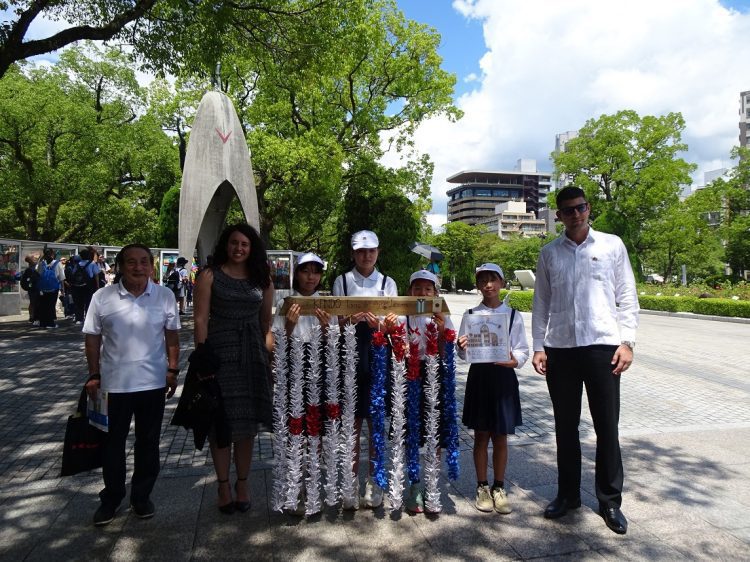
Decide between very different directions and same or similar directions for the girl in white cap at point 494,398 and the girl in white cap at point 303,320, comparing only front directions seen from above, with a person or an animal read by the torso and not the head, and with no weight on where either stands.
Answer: same or similar directions

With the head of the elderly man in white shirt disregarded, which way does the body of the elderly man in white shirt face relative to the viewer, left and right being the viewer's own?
facing the viewer

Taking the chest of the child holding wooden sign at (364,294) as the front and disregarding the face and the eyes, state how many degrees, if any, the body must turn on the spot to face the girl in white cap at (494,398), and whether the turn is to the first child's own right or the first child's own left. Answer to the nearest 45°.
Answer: approximately 90° to the first child's own left

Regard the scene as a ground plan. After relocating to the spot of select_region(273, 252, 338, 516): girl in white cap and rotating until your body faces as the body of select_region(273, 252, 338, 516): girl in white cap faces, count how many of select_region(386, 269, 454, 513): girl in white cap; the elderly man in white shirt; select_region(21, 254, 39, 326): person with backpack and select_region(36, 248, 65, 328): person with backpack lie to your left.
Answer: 1

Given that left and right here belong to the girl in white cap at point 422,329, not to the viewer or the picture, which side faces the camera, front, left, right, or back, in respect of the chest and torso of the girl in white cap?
front

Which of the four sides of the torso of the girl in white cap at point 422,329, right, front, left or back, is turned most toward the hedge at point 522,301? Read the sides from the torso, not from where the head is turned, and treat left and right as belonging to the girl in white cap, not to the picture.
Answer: back

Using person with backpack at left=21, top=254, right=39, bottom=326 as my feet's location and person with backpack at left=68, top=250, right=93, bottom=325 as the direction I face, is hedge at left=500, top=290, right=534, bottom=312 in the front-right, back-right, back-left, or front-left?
front-left

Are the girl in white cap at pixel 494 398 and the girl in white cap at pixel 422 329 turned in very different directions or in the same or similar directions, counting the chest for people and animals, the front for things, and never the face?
same or similar directions

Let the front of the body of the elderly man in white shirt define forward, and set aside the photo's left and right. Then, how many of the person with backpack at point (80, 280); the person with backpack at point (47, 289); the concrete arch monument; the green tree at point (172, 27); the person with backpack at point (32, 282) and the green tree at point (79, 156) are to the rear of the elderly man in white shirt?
6

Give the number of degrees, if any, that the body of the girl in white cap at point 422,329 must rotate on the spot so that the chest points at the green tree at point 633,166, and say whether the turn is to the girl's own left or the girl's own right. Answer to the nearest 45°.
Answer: approximately 135° to the girl's own left

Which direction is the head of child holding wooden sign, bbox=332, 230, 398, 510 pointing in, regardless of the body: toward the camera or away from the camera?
toward the camera

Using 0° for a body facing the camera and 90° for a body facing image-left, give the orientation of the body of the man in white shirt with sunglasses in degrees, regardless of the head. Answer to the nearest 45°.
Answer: approximately 0°

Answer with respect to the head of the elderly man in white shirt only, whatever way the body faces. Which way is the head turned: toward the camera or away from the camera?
toward the camera

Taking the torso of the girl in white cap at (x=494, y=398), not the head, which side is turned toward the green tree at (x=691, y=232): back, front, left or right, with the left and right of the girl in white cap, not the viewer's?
back

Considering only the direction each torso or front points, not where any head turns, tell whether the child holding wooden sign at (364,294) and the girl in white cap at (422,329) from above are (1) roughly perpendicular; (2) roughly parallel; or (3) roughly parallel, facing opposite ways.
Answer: roughly parallel
